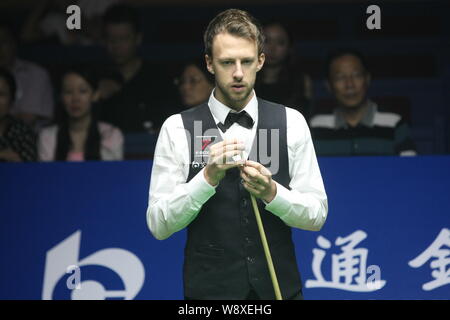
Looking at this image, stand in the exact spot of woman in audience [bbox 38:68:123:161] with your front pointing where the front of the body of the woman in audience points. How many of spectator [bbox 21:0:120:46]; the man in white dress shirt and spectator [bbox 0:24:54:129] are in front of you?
1

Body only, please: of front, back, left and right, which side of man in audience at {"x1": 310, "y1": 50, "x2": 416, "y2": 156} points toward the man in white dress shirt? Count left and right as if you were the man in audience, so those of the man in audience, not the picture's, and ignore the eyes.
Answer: front

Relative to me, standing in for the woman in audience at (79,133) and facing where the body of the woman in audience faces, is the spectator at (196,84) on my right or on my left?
on my left

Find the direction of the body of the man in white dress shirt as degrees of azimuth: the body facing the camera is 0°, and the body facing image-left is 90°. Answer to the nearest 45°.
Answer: approximately 0°

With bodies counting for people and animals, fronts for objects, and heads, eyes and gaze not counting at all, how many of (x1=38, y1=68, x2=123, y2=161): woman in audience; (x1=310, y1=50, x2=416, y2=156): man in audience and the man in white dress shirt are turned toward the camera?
3

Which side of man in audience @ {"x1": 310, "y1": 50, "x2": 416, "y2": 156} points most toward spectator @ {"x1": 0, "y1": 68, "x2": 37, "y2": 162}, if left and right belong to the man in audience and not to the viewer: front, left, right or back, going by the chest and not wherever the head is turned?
right

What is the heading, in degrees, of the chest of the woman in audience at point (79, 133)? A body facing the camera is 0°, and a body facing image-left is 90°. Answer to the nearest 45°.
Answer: approximately 0°

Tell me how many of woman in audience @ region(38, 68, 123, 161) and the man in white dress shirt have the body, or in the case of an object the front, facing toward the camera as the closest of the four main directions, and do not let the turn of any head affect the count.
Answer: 2

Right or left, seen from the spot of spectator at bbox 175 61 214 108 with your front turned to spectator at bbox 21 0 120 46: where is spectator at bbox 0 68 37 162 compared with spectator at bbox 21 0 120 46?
left
